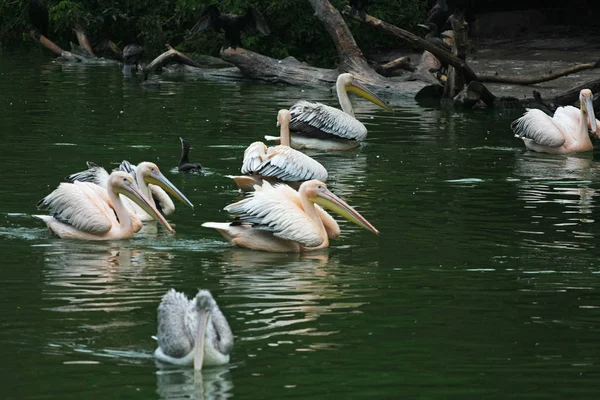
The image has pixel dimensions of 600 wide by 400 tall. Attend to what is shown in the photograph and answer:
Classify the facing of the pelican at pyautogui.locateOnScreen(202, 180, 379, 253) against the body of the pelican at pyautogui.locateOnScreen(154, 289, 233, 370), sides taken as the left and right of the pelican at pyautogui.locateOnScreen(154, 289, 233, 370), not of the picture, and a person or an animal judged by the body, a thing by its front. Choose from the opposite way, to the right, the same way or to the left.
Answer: to the left

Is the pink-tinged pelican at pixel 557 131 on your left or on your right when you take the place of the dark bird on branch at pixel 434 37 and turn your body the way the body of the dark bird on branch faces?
on your left

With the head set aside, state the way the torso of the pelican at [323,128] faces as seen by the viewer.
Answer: to the viewer's right

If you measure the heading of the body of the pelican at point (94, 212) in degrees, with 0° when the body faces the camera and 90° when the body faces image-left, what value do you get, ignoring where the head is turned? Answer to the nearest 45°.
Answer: approximately 270°

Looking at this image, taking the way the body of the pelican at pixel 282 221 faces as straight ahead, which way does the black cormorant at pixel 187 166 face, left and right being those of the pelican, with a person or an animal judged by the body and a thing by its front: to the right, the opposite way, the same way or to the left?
the opposite way

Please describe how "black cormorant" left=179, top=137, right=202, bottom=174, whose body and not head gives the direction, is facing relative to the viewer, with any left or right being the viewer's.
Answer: facing to the left of the viewer

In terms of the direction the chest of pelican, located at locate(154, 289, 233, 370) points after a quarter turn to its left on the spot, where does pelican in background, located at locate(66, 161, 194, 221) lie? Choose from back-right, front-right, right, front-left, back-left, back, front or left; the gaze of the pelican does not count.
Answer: left

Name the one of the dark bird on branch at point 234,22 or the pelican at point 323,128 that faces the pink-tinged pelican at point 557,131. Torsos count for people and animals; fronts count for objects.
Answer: the pelican

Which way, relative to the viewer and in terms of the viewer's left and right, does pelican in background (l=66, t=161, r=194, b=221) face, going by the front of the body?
facing to the right of the viewer
